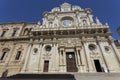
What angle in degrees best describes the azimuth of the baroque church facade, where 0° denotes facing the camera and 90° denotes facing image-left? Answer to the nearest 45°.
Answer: approximately 0°
